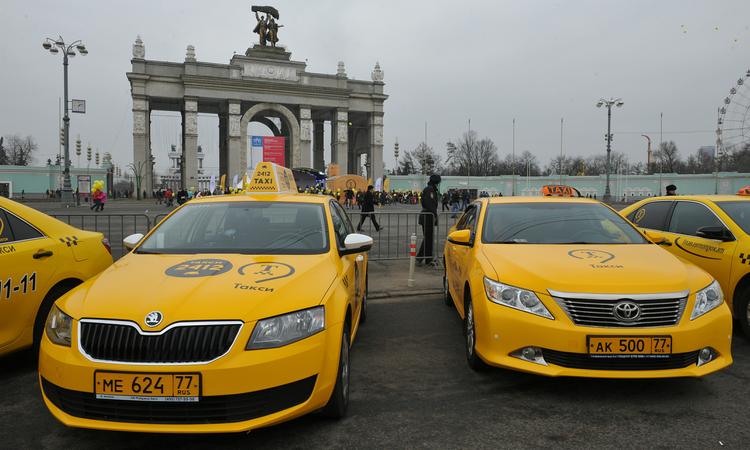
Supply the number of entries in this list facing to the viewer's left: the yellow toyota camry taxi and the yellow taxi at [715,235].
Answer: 0

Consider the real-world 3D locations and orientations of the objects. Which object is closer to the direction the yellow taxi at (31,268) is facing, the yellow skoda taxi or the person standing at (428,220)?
the yellow skoda taxi

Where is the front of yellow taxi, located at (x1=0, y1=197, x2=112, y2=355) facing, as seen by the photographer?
facing the viewer and to the left of the viewer

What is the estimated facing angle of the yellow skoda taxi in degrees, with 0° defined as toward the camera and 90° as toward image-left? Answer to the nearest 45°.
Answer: approximately 45°

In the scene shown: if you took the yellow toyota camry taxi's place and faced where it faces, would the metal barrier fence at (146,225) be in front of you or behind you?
behind

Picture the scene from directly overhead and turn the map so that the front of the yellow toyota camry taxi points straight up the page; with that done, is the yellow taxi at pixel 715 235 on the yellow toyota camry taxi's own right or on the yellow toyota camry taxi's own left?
on the yellow toyota camry taxi's own left

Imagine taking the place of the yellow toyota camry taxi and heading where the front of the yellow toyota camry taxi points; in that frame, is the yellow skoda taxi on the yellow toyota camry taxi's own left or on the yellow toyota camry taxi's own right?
on the yellow toyota camry taxi's own right

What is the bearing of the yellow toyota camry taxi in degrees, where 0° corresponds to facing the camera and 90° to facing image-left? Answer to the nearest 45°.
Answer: approximately 315°

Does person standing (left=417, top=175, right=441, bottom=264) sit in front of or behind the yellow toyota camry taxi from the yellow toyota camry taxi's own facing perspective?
behind
